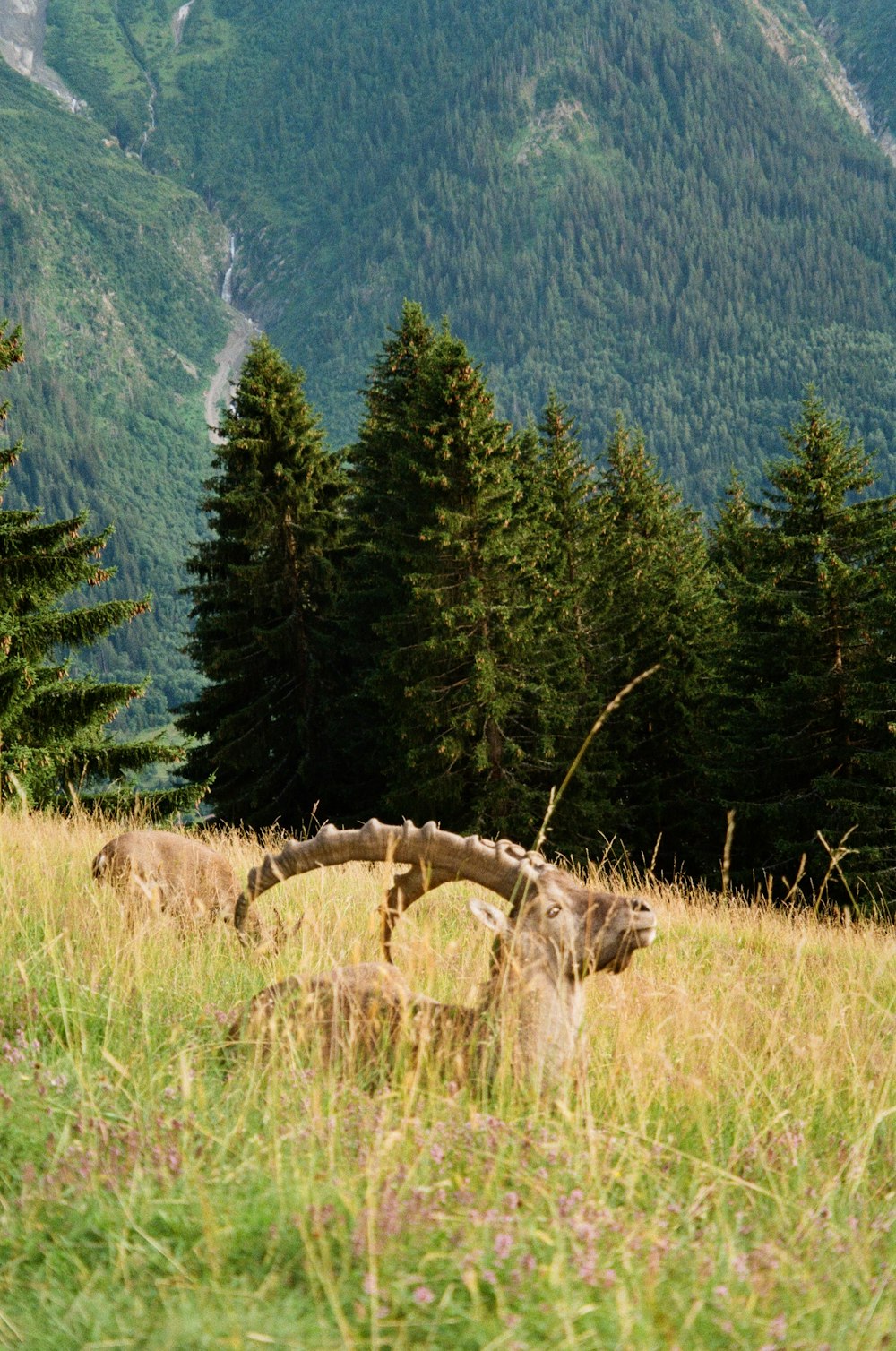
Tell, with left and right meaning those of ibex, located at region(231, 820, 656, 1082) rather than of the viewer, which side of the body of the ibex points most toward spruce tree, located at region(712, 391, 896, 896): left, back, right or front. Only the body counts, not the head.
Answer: left

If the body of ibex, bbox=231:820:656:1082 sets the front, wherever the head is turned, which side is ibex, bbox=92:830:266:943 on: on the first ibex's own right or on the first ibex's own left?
on the first ibex's own left

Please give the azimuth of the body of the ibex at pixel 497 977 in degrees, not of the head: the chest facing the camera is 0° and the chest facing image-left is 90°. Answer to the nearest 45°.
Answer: approximately 270°

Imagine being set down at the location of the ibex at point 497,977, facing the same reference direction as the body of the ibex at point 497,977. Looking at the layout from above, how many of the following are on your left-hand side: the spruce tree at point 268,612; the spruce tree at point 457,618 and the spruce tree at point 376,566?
3

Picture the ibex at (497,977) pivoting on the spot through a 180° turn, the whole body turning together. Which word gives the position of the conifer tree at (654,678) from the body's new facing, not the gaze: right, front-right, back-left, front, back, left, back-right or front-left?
right

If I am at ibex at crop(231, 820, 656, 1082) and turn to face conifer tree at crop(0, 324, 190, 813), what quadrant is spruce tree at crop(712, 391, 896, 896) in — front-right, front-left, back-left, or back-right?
front-right

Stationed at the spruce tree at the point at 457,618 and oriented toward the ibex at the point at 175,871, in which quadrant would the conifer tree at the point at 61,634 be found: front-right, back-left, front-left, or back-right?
front-right

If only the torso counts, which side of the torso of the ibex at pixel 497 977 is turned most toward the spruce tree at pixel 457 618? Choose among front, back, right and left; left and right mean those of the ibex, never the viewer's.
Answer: left

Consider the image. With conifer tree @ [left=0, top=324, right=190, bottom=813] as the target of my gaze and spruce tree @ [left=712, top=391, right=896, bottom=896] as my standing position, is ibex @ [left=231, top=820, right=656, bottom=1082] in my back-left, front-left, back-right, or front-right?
front-left

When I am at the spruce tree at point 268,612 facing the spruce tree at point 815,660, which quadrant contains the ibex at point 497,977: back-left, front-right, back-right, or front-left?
front-right

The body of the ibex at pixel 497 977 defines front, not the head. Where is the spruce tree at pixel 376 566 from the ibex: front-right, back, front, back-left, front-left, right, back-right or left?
left

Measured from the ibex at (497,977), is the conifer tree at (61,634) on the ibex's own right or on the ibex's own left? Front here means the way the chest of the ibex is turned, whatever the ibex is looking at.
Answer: on the ibex's own left
